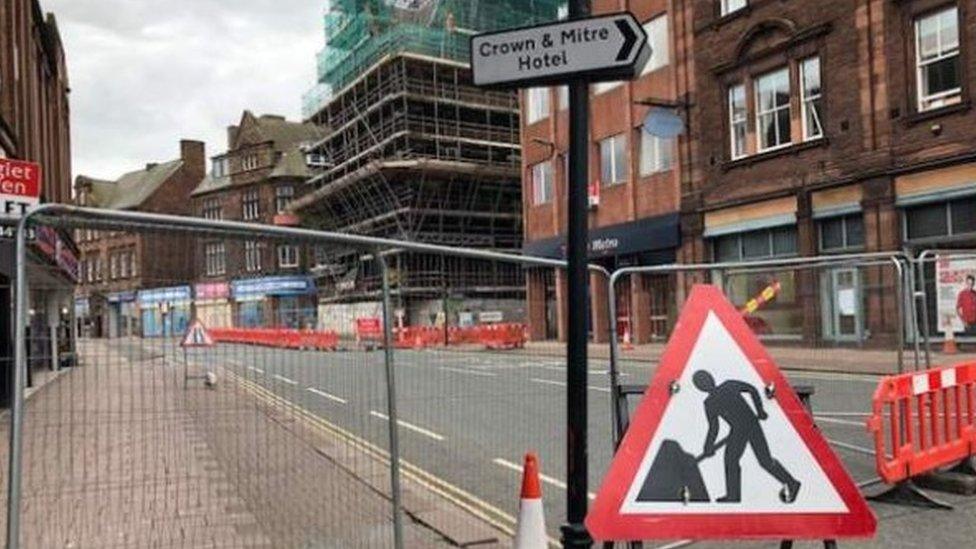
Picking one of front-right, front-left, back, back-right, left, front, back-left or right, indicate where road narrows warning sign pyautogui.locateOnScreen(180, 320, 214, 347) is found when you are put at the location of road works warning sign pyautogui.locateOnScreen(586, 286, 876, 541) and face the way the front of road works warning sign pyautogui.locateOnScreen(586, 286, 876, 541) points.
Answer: right

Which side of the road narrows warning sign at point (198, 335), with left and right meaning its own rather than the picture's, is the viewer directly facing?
front

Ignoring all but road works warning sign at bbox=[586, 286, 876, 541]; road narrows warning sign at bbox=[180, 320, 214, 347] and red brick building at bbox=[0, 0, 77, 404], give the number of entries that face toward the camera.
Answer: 2

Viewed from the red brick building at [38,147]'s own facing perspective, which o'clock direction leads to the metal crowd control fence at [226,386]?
The metal crowd control fence is roughly at 3 o'clock from the red brick building.

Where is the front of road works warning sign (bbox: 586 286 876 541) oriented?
toward the camera

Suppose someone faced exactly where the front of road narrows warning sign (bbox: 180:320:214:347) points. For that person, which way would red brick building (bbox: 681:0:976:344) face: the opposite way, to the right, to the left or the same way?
to the right

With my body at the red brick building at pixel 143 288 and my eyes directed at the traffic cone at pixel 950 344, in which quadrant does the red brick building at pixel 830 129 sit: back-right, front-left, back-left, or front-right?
front-left

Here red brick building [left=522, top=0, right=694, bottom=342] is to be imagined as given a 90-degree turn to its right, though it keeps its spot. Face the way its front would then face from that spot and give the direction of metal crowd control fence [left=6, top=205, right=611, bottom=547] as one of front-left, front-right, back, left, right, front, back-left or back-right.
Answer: back-left

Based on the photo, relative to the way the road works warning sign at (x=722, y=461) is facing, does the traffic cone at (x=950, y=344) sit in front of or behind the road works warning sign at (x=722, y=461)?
behind

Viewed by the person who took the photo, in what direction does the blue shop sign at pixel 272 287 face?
facing the viewer

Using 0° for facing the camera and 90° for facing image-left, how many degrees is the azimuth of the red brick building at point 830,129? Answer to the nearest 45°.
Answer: approximately 45°

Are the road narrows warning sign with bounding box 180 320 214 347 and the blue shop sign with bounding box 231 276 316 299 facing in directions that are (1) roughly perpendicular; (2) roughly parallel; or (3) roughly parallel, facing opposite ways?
roughly parallel

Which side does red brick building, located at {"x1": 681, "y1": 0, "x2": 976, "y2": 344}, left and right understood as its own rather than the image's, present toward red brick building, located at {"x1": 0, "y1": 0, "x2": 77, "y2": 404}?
front

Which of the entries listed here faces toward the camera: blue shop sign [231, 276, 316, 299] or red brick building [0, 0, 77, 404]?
the blue shop sign

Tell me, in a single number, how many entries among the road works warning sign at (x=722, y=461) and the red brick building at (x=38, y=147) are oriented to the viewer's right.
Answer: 1
